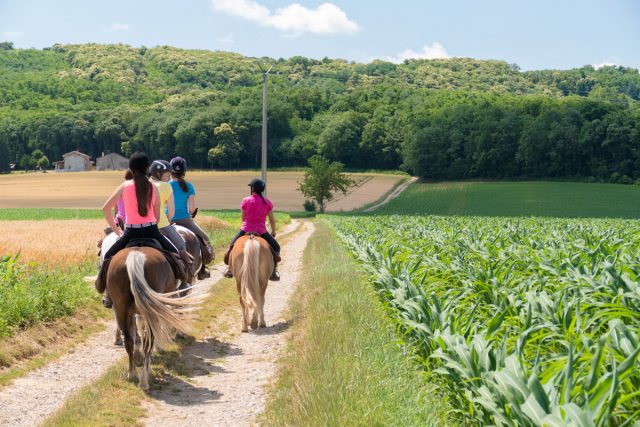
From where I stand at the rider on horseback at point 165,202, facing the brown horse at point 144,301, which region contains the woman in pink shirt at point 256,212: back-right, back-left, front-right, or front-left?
back-left

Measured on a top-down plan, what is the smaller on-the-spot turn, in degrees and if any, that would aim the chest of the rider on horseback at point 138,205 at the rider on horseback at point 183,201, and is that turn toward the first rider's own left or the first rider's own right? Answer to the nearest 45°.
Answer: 0° — they already face them

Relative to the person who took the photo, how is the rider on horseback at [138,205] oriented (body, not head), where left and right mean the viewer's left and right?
facing away from the viewer

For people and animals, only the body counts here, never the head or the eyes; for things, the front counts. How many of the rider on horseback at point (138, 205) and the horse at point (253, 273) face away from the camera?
2

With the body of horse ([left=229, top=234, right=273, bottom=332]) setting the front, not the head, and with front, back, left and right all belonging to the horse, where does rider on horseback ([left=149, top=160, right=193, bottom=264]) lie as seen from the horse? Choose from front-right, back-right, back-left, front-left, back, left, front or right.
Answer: back-left

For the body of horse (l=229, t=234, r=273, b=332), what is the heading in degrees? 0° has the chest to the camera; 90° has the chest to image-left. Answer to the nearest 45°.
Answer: approximately 180°

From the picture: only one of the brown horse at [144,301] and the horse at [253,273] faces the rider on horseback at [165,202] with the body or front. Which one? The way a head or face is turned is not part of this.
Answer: the brown horse

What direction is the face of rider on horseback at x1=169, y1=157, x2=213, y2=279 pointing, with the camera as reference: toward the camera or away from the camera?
away from the camera

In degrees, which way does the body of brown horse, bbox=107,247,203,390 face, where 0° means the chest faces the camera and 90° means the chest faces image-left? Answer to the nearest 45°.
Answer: approximately 180°

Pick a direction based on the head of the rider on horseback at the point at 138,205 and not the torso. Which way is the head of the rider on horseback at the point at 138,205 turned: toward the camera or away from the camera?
away from the camera
